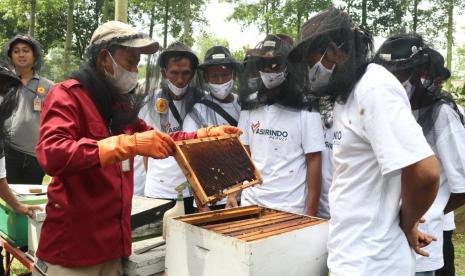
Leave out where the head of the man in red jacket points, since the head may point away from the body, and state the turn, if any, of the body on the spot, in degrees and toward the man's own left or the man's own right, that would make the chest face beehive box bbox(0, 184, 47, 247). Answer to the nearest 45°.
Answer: approximately 135° to the man's own left

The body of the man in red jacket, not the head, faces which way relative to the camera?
to the viewer's right

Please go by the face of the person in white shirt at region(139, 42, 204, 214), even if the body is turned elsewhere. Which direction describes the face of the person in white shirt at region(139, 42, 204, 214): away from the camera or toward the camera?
toward the camera

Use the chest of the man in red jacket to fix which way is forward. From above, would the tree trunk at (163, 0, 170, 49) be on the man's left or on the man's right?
on the man's left

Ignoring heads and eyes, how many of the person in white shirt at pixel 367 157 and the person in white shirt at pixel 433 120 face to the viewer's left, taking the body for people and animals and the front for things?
2

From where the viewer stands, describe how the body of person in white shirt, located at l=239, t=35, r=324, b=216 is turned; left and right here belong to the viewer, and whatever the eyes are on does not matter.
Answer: facing the viewer

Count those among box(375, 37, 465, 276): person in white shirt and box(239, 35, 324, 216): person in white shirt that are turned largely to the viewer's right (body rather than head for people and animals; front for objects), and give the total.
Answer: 0

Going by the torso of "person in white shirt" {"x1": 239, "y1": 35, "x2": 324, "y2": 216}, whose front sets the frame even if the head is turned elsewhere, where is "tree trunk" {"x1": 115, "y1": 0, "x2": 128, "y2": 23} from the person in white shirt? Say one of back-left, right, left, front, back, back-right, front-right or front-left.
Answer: back-right

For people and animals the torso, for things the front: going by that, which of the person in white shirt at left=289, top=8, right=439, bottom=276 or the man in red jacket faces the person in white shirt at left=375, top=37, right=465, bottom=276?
the man in red jacket

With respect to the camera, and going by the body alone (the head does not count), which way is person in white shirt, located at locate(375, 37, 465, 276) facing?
to the viewer's left

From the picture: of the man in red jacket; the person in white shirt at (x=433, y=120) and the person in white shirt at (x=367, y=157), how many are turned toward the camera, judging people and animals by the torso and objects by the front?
0

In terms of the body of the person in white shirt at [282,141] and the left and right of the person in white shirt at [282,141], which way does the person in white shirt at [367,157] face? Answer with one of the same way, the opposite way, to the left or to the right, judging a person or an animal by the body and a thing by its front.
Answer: to the right

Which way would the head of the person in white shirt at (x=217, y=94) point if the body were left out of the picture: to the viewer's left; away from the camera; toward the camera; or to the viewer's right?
toward the camera

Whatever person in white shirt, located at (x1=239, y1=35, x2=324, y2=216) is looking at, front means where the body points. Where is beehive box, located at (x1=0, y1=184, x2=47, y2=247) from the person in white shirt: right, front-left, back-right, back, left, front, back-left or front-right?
right

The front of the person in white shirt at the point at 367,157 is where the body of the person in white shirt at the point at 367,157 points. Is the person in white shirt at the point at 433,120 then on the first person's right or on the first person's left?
on the first person's right

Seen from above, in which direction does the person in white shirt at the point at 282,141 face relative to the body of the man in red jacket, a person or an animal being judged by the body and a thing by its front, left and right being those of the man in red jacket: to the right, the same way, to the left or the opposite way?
to the right

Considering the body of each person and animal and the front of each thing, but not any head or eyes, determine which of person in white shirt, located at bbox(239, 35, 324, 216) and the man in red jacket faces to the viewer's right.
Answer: the man in red jacket

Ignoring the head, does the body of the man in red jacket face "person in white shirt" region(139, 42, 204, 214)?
no
